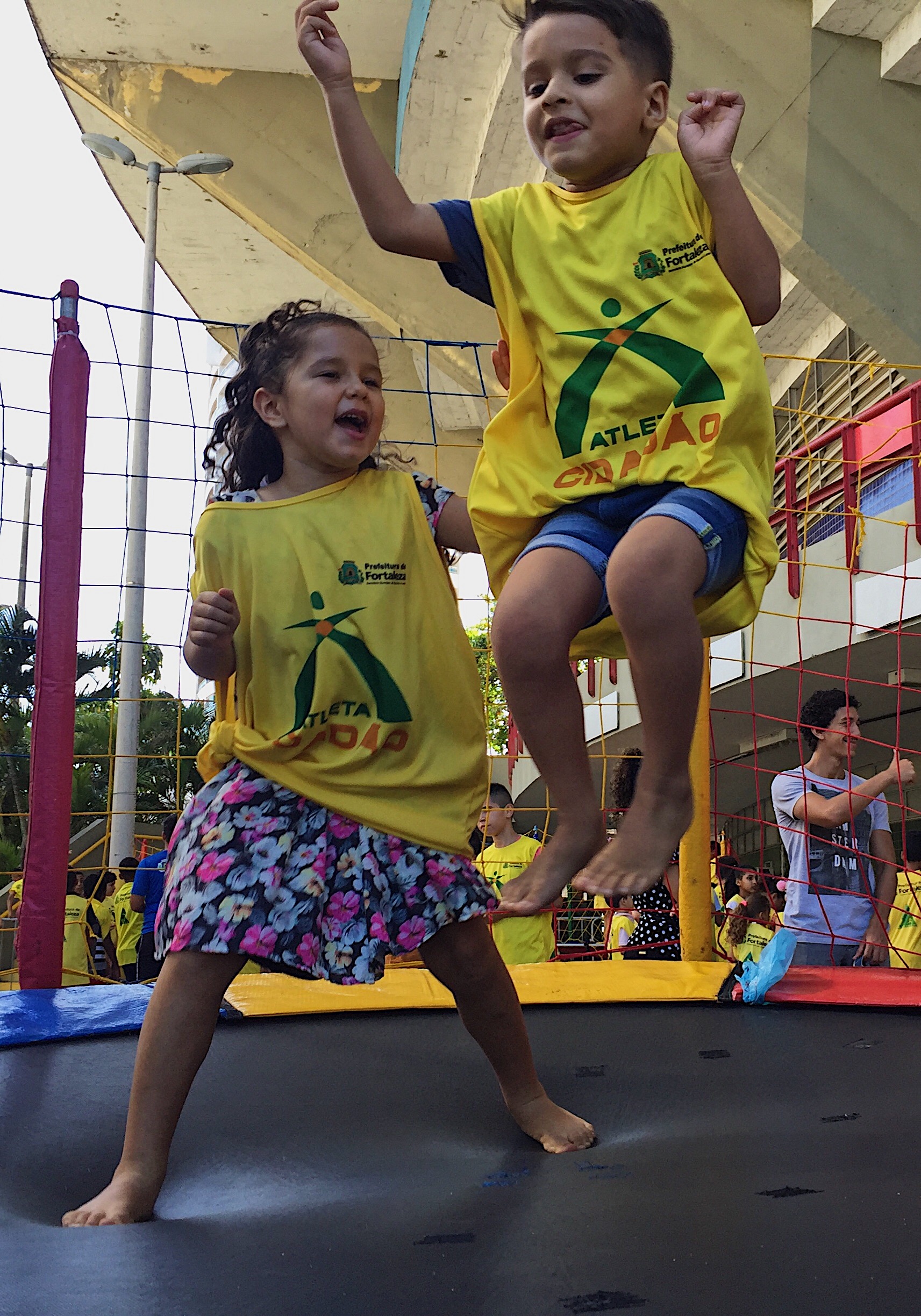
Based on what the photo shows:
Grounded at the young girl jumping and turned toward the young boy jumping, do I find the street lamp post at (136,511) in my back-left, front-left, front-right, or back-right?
back-left

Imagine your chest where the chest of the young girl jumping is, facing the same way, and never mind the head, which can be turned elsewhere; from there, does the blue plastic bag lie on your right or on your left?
on your left

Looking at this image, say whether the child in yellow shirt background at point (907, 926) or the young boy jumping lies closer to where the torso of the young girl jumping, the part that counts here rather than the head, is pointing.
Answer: the young boy jumping

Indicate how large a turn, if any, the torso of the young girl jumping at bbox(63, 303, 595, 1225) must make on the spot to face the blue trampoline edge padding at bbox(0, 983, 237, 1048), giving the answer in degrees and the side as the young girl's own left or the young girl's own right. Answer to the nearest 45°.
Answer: approximately 135° to the young girl's own right

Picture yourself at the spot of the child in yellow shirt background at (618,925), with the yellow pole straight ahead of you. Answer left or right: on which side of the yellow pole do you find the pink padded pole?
right

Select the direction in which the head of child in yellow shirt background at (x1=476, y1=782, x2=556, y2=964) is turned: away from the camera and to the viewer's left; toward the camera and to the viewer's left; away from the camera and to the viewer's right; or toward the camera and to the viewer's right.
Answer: toward the camera and to the viewer's left

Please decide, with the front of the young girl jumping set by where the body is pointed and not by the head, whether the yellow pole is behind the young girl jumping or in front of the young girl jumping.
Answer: behind

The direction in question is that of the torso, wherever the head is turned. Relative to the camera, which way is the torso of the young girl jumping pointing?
toward the camera

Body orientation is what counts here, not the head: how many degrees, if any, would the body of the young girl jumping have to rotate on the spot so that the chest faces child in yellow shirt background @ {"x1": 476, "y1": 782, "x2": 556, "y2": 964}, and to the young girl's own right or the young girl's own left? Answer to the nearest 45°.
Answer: approximately 180°

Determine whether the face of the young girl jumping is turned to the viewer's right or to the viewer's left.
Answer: to the viewer's right

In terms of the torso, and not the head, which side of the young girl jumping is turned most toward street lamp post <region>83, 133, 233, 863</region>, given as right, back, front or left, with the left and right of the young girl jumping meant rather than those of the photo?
back

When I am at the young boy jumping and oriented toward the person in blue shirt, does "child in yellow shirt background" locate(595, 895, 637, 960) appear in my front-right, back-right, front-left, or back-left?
front-right

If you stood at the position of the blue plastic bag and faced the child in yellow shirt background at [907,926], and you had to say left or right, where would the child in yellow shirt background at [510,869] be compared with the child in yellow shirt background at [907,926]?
left
